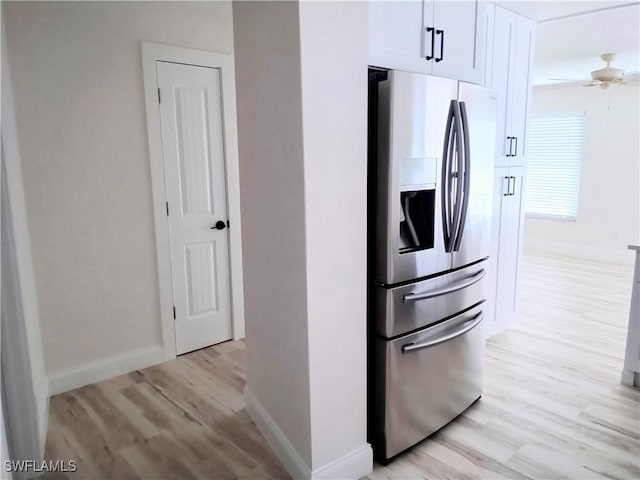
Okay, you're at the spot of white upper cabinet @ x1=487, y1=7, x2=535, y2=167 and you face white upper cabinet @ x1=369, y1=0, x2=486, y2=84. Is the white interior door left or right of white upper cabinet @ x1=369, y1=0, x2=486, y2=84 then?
right

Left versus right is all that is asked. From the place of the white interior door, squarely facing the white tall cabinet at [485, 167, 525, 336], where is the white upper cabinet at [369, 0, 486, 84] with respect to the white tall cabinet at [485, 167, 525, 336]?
right

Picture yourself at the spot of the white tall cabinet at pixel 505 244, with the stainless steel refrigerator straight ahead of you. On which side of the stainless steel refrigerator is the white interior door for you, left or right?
right

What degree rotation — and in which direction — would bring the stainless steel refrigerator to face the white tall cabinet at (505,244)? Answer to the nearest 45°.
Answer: approximately 135° to its left

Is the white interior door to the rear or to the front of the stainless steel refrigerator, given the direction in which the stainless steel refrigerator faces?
to the rear

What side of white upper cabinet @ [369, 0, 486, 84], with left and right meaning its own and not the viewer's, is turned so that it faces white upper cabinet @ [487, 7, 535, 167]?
left
